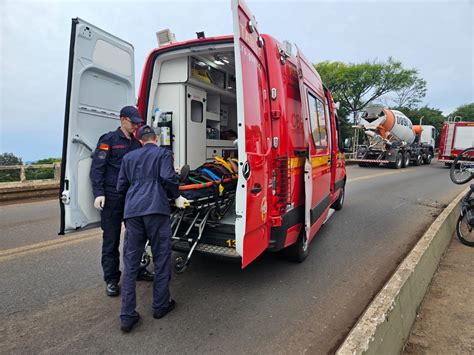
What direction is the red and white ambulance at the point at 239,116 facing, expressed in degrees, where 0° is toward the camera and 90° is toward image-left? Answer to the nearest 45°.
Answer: approximately 225°

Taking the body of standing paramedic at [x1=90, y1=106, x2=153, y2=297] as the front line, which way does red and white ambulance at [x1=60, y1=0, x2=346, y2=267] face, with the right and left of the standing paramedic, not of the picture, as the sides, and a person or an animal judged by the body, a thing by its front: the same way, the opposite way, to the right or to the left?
to the left

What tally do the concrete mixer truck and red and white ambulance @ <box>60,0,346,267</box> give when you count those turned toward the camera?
0

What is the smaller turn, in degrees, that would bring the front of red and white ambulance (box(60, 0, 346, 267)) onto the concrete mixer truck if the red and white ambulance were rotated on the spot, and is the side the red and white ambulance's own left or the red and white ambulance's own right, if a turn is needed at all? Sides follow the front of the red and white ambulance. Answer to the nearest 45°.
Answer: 0° — it already faces it

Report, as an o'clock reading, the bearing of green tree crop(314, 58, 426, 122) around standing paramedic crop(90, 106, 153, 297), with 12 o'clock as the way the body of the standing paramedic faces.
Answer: The green tree is roughly at 9 o'clock from the standing paramedic.

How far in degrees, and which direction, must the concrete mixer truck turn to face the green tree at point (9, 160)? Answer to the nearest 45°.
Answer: approximately 180°

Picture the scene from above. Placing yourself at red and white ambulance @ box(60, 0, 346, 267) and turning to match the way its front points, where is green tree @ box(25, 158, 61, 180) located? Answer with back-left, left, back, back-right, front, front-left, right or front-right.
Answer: left

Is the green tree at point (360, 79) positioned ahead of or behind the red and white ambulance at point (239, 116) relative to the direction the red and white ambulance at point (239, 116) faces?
ahead

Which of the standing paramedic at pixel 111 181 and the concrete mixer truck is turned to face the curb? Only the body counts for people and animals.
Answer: the standing paramedic

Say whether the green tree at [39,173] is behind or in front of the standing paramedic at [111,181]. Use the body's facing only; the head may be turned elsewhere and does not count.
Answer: behind

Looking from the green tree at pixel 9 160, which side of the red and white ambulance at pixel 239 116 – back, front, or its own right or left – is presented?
left

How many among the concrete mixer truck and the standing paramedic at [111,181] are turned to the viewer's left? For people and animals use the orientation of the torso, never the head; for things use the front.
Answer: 0

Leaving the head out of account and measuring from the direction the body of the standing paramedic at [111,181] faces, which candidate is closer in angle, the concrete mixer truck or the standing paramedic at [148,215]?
the standing paramedic

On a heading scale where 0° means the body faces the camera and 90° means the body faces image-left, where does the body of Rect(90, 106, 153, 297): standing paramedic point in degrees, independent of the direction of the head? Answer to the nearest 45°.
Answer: approximately 315°

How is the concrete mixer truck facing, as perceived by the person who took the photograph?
facing away from the viewer and to the right of the viewer

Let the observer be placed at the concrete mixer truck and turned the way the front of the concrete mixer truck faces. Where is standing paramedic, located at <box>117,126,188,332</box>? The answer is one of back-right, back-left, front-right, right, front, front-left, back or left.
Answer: back-right

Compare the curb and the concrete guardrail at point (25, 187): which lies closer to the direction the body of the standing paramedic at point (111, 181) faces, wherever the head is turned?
the curb
